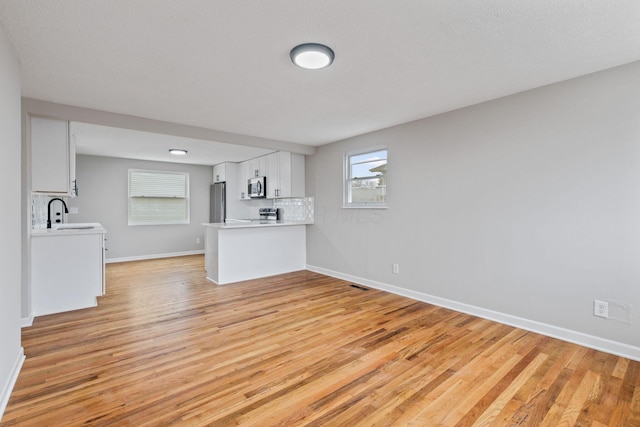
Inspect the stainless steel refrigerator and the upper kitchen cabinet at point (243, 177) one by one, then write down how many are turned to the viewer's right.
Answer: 0

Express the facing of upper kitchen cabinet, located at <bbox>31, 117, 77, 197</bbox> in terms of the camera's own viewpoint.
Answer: facing to the right of the viewer

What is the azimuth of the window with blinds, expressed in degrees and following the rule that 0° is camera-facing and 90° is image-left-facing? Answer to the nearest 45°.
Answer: approximately 0°

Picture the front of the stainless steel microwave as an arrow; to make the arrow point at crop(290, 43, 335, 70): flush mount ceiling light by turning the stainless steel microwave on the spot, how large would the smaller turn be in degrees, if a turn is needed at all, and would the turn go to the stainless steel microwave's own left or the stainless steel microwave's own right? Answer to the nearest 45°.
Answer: approximately 45° to the stainless steel microwave's own left

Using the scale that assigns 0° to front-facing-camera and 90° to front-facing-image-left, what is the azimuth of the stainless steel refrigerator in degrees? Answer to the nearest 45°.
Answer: approximately 45°

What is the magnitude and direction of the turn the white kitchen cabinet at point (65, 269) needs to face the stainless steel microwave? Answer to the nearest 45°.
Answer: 0° — it already faces it

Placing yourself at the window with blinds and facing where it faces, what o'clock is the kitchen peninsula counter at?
The kitchen peninsula counter is roughly at 11 o'clock from the window with blinds.

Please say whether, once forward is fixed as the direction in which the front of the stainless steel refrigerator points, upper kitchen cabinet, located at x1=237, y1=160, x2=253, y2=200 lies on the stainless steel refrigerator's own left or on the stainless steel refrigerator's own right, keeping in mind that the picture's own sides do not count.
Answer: on the stainless steel refrigerator's own left

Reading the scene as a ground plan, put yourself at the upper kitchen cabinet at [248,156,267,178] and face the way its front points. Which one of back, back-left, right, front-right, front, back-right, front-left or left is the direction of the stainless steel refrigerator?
right

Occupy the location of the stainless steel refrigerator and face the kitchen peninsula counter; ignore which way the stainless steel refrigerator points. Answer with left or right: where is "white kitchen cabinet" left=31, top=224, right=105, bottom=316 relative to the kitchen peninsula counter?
right

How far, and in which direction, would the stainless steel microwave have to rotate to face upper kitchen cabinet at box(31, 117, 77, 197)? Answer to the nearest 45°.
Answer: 0° — it already faces it

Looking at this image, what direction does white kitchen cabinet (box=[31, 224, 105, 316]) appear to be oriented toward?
to the viewer's right

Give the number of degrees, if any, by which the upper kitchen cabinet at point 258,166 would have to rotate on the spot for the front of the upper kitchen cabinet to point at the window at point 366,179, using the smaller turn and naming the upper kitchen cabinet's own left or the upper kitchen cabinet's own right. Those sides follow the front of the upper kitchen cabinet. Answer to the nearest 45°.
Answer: approximately 90° to the upper kitchen cabinet's own left

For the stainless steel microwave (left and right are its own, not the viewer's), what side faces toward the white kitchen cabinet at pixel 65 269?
front

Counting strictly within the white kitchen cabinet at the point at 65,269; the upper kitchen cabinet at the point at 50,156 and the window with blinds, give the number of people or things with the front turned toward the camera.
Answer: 1
